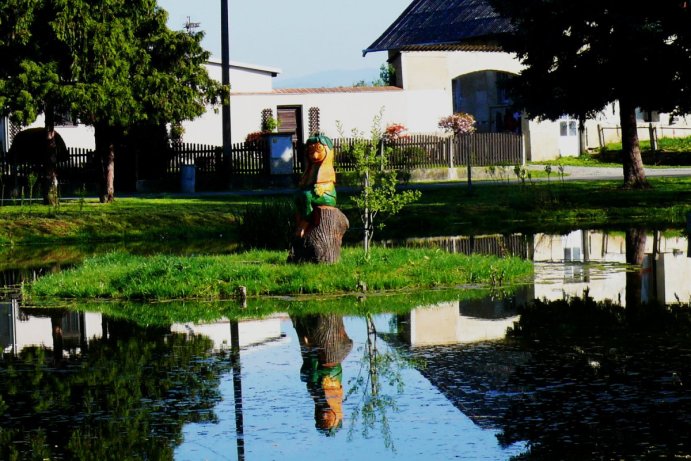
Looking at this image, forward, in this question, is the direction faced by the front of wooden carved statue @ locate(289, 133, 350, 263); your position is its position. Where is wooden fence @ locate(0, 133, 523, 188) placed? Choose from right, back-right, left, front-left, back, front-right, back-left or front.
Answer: back-right

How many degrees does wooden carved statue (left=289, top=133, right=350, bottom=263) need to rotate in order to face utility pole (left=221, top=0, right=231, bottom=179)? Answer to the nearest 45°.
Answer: approximately 135° to its right

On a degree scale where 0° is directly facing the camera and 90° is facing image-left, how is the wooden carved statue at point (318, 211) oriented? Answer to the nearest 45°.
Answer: approximately 45°

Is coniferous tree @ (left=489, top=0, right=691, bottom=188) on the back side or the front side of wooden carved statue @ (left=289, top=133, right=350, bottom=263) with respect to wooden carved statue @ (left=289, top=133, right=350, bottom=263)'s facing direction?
on the back side

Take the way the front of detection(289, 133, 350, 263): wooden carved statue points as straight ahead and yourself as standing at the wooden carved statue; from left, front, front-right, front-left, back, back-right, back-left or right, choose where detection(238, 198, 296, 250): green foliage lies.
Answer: back-right

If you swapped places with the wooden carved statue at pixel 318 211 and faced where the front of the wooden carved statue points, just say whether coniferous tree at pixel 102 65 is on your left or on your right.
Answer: on your right
